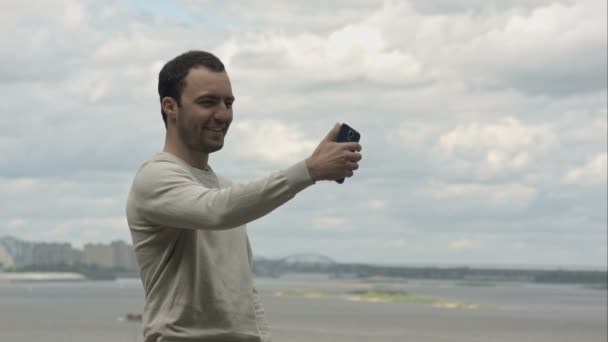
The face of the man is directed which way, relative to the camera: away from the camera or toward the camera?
toward the camera

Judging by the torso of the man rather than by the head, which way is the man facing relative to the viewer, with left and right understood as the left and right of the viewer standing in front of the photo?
facing the viewer and to the right of the viewer
